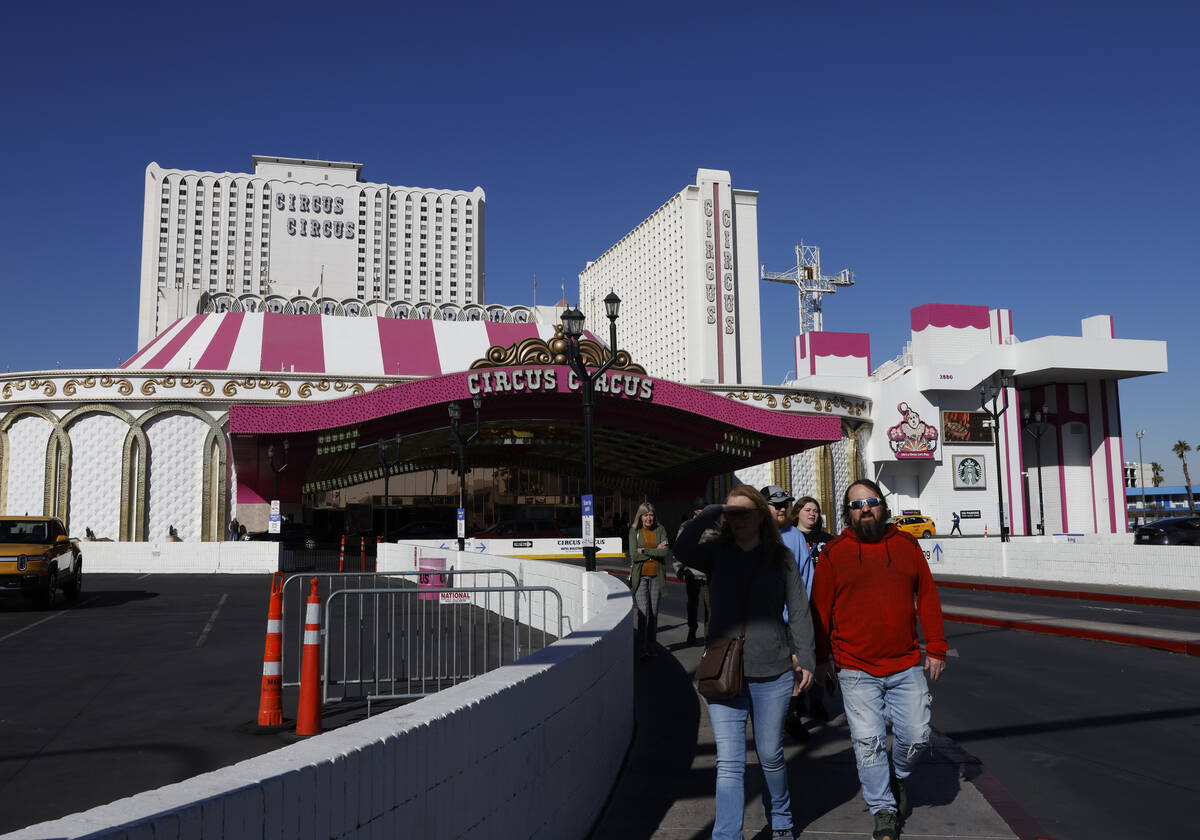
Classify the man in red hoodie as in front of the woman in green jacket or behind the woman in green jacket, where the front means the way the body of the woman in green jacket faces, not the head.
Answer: in front

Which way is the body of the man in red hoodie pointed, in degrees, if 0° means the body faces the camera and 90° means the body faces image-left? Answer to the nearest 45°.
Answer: approximately 0°

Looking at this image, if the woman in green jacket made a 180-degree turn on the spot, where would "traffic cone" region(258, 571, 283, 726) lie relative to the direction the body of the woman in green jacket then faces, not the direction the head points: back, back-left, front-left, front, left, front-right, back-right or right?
back-left

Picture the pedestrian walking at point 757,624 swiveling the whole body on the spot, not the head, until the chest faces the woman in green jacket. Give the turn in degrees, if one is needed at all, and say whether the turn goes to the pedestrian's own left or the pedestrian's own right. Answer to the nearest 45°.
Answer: approximately 180°

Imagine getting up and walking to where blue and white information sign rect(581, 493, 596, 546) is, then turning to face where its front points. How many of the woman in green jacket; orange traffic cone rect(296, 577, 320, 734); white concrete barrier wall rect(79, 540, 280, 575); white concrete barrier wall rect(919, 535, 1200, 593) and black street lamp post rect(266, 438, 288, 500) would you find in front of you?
2

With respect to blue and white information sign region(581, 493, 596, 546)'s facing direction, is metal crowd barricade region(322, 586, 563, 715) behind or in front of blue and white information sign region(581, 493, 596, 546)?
in front

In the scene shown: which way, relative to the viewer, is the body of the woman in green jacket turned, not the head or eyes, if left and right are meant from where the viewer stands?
facing the viewer

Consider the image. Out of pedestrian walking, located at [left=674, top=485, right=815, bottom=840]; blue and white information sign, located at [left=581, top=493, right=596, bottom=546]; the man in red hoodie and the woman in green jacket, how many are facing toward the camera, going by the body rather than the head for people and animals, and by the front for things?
4

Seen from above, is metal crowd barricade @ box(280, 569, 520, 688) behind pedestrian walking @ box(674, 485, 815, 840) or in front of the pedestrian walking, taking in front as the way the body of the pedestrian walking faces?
behind
